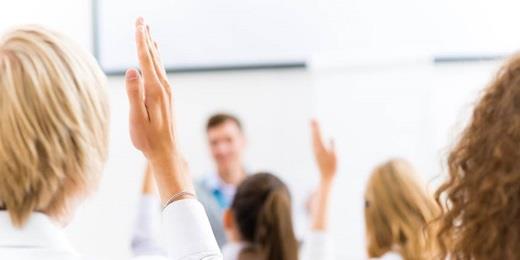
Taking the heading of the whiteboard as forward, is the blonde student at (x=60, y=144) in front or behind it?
in front

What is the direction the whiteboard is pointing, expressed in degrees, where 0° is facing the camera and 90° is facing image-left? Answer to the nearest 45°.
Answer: approximately 0°

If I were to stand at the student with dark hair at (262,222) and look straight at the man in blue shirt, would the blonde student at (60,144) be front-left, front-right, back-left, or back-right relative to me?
back-left

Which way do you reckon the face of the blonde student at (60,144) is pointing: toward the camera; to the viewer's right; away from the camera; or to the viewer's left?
away from the camera

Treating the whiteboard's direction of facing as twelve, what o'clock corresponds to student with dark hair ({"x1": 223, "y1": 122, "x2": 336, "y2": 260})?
The student with dark hair is roughly at 12 o'clock from the whiteboard.
